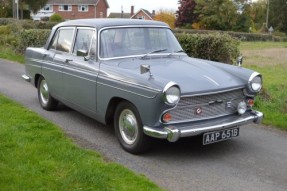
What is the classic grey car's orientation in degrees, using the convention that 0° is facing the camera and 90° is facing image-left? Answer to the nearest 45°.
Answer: approximately 315°

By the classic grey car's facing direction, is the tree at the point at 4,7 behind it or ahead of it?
behind

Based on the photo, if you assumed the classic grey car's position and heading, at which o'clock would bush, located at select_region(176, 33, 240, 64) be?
The bush is roughly at 8 o'clock from the classic grey car.

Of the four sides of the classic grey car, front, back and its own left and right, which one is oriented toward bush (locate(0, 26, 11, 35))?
back

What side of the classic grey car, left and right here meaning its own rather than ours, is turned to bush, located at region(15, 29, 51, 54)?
back
